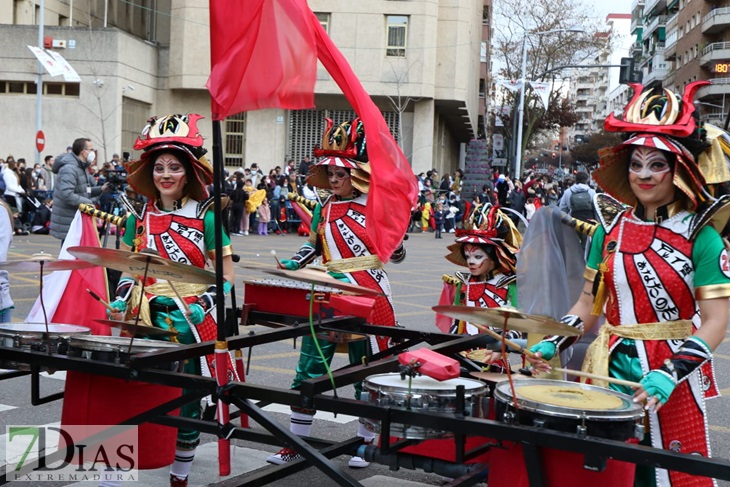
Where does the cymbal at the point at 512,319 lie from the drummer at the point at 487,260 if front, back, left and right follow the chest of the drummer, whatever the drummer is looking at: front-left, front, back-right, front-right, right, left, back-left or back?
front-left

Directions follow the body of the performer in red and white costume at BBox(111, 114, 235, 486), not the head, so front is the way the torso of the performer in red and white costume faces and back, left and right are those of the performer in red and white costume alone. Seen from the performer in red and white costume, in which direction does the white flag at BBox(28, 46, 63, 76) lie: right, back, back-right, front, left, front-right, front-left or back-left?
back

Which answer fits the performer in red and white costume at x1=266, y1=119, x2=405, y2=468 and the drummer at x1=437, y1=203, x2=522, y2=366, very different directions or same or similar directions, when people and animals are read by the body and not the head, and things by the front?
same or similar directions

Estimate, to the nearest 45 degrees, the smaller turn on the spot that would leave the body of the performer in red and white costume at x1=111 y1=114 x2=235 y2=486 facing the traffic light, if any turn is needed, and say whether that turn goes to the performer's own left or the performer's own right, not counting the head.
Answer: approximately 135° to the performer's own left

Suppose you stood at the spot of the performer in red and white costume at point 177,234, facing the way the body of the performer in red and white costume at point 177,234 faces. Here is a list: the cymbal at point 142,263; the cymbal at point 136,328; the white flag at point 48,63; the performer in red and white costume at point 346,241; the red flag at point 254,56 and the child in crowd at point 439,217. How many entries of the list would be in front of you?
3

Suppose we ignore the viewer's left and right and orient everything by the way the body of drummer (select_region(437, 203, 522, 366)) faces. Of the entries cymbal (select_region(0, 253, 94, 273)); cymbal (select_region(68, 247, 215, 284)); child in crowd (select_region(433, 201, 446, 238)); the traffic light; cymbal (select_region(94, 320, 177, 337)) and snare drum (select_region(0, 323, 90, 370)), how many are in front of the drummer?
4

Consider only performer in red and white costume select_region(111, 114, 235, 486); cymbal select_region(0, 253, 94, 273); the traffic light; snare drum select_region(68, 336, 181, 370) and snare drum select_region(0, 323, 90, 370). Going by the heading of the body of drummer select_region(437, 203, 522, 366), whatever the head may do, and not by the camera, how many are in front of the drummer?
4

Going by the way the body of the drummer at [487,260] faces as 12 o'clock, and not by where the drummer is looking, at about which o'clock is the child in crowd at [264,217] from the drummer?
The child in crowd is roughly at 4 o'clock from the drummer.

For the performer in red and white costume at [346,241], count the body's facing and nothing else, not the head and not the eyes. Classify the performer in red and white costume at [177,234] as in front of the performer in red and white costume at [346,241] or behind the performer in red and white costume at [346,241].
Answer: in front

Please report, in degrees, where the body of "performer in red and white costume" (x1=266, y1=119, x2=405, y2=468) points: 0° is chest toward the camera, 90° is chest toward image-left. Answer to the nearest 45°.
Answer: approximately 45°

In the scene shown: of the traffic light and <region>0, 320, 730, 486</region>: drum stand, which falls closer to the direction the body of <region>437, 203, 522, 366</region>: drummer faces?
the drum stand

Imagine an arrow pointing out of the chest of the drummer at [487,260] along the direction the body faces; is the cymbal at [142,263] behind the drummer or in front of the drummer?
in front

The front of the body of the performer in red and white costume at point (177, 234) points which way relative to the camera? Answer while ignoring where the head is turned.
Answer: toward the camera

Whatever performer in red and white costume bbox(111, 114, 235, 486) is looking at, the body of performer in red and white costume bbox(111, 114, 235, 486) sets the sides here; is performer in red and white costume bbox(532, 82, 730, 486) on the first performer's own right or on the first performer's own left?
on the first performer's own left

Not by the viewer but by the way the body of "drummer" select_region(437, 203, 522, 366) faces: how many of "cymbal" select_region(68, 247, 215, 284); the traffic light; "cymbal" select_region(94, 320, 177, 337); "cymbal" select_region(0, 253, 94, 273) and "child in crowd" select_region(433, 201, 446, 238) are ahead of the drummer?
3

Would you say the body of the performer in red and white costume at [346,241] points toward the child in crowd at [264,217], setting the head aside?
no

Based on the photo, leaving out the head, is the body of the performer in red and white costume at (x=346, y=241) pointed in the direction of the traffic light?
no
